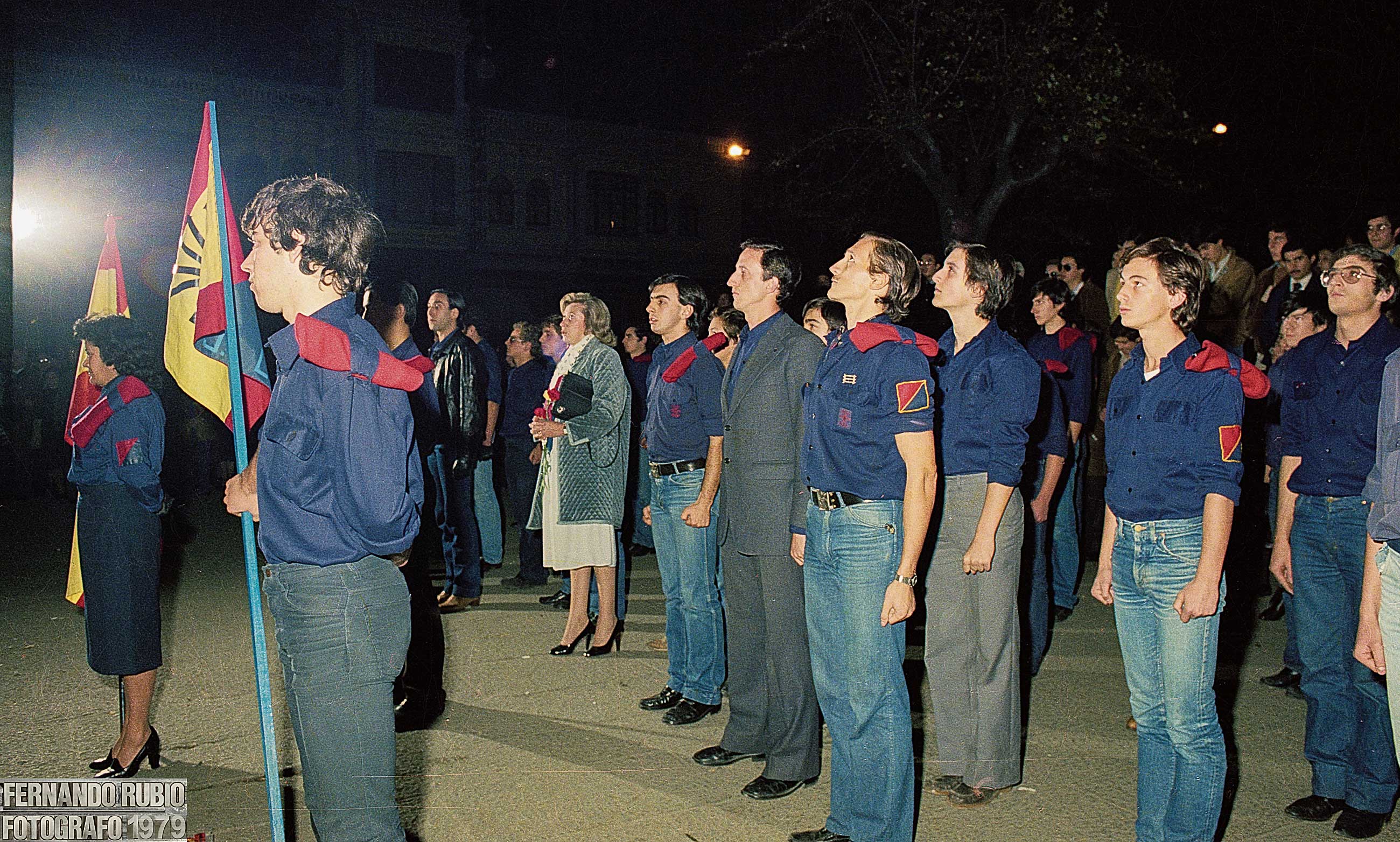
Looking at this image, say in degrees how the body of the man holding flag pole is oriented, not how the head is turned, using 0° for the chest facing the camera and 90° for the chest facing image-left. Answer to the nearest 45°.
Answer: approximately 90°

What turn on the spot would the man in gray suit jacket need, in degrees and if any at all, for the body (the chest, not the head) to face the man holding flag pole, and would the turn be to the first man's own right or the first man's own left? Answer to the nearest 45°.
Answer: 0° — they already face them

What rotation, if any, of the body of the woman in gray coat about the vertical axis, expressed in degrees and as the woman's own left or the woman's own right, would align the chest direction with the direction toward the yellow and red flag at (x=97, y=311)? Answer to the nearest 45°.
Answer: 0° — they already face it

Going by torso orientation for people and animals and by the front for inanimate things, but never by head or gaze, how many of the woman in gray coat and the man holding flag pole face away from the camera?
0

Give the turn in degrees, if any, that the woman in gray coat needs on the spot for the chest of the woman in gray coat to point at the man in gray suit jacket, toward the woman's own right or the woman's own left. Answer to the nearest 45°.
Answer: approximately 45° to the woman's own left

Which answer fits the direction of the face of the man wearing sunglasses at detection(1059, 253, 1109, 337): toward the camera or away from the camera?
toward the camera

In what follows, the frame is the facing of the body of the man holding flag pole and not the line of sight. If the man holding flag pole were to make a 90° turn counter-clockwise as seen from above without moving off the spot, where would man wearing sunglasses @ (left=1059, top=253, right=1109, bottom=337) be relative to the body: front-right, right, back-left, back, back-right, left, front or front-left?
back-left

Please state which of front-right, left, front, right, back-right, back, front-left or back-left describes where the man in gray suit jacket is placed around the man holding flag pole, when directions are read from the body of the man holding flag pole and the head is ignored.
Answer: back-right

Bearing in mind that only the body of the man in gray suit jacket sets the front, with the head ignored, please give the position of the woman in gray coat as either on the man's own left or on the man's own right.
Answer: on the man's own right

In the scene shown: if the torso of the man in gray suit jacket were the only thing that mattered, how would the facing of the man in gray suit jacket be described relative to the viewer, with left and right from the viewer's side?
facing the viewer and to the left of the viewer

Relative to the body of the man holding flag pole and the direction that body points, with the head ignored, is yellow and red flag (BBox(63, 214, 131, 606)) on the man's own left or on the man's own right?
on the man's own right

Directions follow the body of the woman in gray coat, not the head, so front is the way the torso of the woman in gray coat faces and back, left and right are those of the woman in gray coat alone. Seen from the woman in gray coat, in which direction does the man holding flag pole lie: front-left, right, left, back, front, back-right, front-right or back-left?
front-left

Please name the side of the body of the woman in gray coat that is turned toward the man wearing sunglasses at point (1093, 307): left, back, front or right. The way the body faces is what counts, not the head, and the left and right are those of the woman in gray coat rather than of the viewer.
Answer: back

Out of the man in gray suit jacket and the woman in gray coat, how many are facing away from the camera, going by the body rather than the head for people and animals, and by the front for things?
0

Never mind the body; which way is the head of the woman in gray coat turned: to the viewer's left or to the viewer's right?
to the viewer's left

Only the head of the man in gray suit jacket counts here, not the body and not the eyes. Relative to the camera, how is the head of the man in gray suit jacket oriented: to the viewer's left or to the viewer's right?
to the viewer's left

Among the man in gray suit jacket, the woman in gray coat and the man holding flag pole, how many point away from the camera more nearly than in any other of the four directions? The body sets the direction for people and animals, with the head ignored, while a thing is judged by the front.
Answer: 0

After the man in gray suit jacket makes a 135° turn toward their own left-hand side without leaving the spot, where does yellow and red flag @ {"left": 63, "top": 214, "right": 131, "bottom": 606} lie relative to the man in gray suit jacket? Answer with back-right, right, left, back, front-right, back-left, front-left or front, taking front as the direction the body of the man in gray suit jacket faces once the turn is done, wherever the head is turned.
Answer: back
